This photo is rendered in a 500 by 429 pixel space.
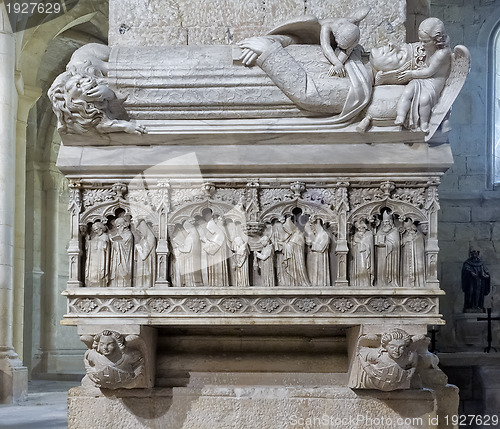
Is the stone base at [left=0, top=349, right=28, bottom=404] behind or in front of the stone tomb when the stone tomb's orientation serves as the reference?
behind

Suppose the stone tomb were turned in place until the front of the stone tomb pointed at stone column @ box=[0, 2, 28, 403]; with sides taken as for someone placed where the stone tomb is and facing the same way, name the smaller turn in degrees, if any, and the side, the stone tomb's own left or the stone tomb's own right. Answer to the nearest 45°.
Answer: approximately 135° to the stone tomb's own right

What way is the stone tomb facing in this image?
toward the camera

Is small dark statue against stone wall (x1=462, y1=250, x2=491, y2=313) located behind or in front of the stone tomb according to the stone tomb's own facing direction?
behind

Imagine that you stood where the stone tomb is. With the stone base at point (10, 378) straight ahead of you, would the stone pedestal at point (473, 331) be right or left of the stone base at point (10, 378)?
right

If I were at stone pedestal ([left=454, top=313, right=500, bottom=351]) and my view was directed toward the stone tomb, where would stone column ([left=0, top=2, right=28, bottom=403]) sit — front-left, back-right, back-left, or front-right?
front-right

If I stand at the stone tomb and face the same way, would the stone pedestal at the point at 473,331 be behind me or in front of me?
behind
